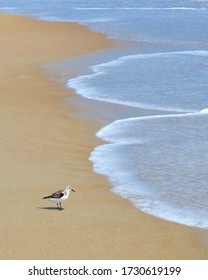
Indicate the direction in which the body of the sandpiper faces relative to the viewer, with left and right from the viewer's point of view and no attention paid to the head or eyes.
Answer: facing to the right of the viewer
